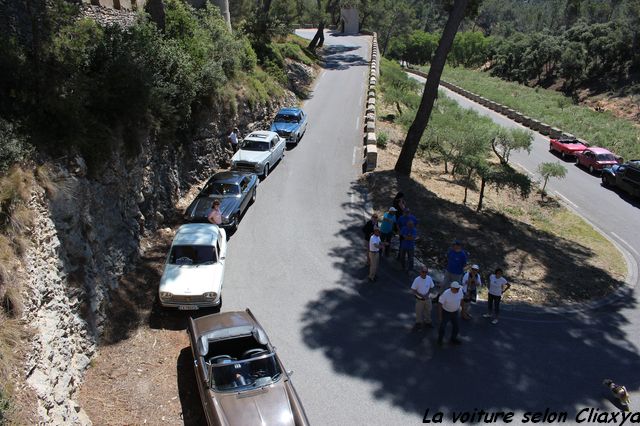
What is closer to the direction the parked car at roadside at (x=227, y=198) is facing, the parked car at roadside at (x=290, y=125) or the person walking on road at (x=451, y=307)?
the person walking on road

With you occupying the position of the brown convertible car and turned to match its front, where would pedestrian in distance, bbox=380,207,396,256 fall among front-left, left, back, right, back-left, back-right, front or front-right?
back-left

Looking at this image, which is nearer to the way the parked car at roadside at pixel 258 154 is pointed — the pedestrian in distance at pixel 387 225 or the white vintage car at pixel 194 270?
the white vintage car

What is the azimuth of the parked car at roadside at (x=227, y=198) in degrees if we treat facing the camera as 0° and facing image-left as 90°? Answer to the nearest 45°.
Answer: approximately 45°
